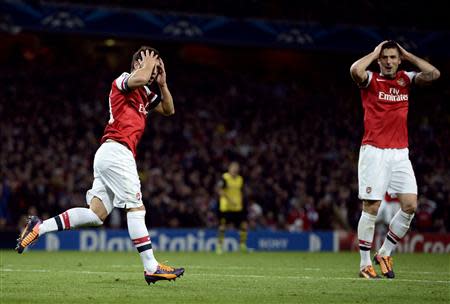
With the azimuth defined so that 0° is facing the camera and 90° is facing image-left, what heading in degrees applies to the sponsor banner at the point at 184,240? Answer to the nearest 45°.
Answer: approximately 0°

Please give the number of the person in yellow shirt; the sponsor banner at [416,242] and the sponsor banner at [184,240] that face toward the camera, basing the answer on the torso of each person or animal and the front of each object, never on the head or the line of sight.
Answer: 3

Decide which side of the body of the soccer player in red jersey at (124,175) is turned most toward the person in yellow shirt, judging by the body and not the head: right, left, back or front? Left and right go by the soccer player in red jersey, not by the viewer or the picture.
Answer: left

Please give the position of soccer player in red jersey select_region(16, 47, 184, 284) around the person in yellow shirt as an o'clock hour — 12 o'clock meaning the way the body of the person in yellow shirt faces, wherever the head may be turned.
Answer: The soccer player in red jersey is roughly at 12 o'clock from the person in yellow shirt.

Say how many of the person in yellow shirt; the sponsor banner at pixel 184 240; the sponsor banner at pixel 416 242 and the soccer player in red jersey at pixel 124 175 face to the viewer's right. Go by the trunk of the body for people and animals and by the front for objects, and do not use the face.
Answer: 1

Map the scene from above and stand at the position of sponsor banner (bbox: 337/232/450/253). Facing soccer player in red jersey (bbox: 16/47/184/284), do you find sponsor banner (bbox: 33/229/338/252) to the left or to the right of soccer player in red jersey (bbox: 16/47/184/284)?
right

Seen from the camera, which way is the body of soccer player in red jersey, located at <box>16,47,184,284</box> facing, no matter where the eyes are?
to the viewer's right

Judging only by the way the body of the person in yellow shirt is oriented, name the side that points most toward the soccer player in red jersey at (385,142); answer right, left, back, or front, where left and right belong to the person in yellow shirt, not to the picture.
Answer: front

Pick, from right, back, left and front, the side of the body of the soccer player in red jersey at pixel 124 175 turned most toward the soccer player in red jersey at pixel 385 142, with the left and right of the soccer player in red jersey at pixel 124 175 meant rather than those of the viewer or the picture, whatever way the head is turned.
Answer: front

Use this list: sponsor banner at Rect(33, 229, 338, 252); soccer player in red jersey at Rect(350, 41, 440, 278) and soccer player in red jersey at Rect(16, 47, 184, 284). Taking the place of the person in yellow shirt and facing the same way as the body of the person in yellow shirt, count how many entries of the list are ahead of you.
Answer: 2

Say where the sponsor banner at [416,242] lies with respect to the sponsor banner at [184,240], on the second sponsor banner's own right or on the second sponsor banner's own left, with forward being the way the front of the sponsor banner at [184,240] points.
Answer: on the second sponsor banner's own left
